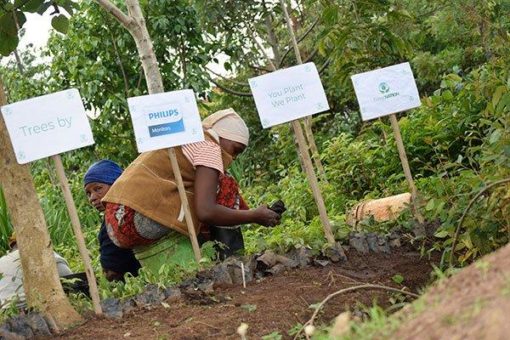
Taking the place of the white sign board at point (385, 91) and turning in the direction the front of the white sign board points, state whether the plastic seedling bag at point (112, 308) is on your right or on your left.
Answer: on your right

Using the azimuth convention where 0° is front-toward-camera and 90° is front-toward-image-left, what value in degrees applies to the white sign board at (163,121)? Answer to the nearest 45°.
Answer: approximately 0°

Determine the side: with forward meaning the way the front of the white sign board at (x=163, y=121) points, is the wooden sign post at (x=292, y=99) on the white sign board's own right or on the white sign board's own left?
on the white sign board's own left

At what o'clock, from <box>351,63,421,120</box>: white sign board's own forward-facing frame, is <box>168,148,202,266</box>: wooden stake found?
The wooden stake is roughly at 2 o'clock from the white sign board.

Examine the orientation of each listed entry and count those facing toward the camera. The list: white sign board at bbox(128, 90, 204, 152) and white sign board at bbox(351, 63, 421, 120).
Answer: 2

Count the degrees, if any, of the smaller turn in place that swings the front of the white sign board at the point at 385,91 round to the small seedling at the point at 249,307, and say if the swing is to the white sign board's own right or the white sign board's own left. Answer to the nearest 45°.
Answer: approximately 45° to the white sign board's own right

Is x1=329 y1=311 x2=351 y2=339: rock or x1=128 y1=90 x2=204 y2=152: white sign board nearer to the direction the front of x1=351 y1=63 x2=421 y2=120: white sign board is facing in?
the rock

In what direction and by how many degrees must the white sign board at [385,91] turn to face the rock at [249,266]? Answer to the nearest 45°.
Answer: approximately 45° to its right

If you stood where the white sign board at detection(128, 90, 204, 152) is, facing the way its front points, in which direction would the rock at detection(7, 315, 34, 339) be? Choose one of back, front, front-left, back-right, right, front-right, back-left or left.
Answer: front-right

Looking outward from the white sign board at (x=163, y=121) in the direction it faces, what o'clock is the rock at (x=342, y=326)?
The rock is roughly at 12 o'clock from the white sign board.
